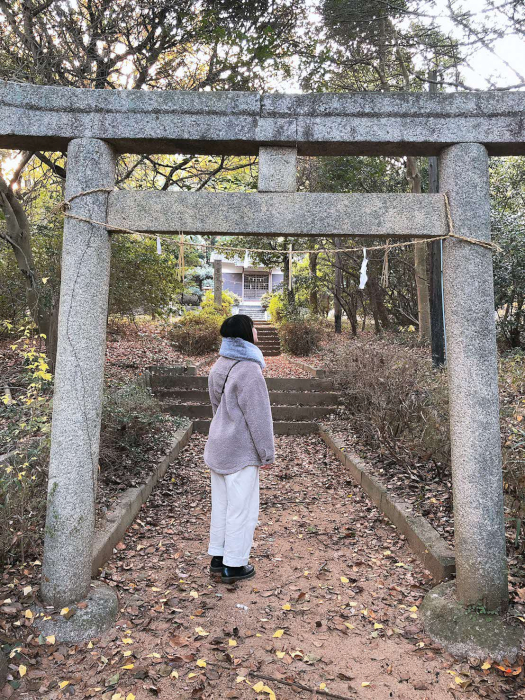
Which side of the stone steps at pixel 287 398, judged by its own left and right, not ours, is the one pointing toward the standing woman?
front

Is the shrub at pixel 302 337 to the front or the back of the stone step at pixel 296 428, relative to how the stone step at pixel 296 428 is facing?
to the back

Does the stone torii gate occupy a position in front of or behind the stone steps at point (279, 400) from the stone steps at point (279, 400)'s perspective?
in front

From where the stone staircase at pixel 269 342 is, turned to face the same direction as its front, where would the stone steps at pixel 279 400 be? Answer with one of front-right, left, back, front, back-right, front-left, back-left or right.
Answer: front

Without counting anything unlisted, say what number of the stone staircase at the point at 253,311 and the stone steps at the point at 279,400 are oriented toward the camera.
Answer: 2

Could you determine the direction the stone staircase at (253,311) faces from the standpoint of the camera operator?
facing the viewer

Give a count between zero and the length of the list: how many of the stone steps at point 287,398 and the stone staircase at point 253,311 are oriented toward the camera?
2

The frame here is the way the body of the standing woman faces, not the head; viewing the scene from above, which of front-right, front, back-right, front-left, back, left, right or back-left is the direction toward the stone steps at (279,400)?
front-left

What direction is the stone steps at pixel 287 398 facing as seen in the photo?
toward the camera

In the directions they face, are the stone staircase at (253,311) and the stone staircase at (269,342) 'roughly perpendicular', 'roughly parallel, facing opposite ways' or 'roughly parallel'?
roughly parallel

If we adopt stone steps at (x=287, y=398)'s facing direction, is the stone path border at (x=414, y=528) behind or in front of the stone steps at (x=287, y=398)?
in front

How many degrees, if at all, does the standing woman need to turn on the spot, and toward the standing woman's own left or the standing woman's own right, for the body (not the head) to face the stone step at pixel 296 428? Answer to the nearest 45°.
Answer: approximately 45° to the standing woman's own left

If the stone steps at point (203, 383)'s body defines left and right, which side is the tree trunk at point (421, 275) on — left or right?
on its left

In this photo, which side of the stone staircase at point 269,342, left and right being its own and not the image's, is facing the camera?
front

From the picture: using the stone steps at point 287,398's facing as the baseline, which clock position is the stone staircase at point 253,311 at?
The stone staircase is roughly at 6 o'clock from the stone steps.
